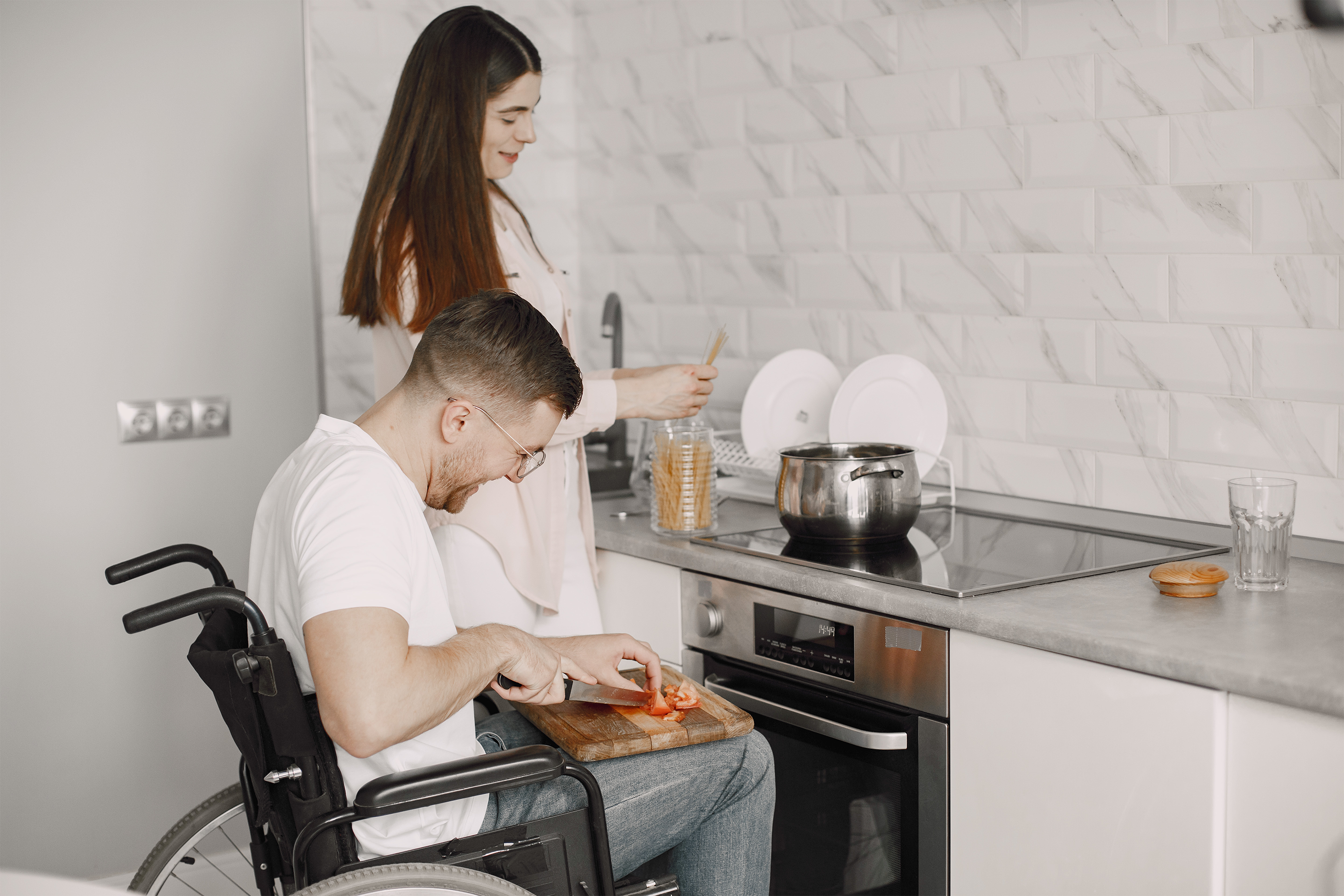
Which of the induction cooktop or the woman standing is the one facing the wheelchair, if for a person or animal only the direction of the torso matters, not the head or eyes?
the induction cooktop

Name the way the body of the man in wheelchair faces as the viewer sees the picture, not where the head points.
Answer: to the viewer's right

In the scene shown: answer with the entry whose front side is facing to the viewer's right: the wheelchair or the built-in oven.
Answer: the wheelchair

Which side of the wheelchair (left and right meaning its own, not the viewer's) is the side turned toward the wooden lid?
front

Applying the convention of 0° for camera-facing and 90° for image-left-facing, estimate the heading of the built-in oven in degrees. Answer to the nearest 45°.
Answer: approximately 45°

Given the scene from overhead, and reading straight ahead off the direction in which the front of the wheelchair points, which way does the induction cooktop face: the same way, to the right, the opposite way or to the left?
the opposite way

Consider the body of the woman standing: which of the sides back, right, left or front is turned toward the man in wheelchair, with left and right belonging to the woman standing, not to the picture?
right

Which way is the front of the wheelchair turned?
to the viewer's right

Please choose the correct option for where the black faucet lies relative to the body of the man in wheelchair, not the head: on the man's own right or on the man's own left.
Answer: on the man's own left

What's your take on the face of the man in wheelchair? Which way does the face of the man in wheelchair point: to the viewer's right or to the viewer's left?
to the viewer's right

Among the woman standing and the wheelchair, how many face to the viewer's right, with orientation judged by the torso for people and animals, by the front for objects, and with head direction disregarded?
2

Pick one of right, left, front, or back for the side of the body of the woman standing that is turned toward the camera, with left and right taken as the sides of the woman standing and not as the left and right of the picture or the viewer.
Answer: right
